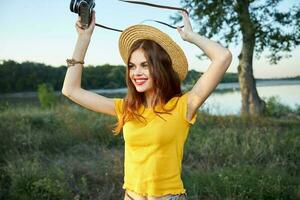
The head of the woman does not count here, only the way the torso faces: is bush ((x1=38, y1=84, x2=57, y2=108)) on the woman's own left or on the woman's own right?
on the woman's own right

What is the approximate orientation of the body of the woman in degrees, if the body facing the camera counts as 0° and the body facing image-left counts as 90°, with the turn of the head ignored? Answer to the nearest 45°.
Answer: approximately 45°

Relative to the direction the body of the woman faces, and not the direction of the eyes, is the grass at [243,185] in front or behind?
behind

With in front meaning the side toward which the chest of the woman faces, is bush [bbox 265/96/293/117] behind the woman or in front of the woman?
behind

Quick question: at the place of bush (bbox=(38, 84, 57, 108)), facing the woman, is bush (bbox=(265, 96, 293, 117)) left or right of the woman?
left
